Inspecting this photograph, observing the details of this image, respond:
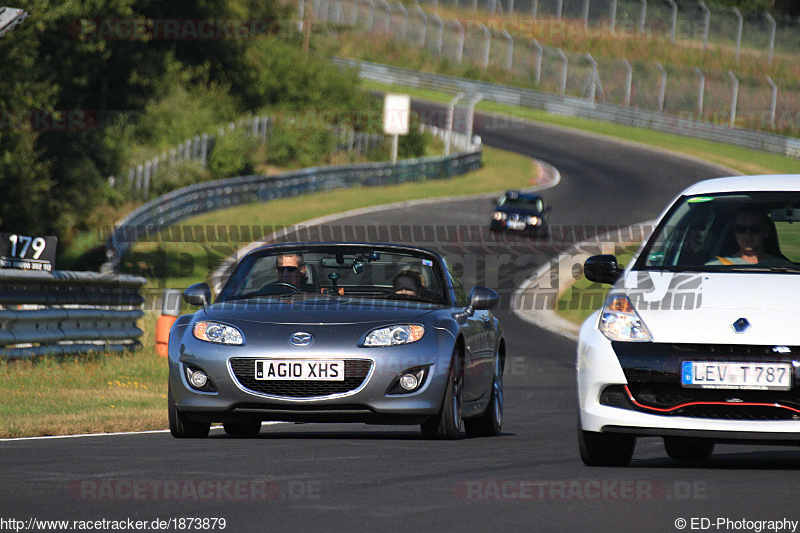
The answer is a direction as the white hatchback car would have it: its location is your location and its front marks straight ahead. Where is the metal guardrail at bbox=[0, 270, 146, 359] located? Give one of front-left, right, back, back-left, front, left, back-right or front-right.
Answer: back-right

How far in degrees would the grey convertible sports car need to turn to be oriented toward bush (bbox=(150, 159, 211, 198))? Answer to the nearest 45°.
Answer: approximately 180°

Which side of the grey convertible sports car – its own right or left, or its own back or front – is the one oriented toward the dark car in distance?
back

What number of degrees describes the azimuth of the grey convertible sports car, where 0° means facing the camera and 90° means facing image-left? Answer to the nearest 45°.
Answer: approximately 0°

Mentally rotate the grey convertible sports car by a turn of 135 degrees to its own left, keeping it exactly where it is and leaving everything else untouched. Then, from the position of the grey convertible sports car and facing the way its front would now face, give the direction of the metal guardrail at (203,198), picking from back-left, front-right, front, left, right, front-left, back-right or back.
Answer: front-left

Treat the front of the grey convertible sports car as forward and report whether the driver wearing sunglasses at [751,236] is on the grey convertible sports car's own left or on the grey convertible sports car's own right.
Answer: on the grey convertible sports car's own left

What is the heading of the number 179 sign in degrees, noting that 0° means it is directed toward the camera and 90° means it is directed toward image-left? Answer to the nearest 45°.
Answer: approximately 0°

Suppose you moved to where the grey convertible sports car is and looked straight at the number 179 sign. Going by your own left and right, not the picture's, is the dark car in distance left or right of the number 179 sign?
right

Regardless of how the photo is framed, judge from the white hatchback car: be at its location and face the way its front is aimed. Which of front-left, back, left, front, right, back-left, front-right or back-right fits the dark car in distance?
back
